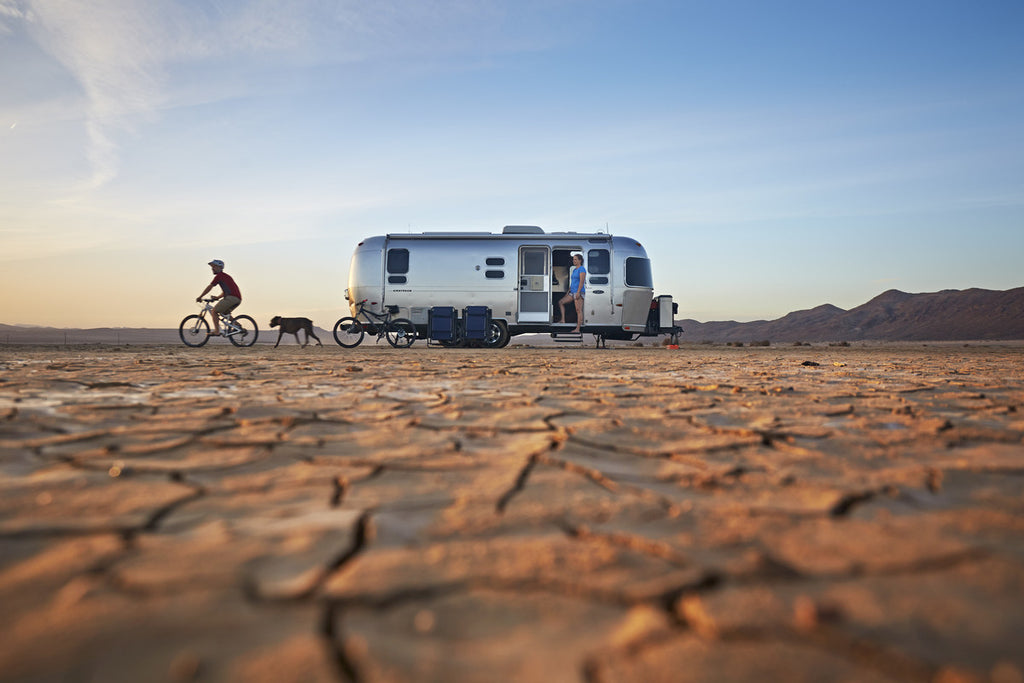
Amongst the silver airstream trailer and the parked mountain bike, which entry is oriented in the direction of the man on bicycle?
the parked mountain bike

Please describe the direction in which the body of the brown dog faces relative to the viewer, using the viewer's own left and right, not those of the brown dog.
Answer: facing to the left of the viewer

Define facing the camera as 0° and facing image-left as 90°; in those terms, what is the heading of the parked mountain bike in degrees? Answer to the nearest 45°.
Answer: approximately 90°

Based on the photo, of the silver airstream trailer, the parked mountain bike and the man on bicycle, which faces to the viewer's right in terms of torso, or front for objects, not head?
the silver airstream trailer

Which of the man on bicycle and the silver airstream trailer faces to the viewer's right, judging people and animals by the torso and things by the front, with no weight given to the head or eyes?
the silver airstream trailer

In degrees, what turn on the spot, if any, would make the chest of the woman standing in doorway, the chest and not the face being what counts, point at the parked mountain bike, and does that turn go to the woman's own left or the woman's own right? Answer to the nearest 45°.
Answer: approximately 45° to the woman's own right

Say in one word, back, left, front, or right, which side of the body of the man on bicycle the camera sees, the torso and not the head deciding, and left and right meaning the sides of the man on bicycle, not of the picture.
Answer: left

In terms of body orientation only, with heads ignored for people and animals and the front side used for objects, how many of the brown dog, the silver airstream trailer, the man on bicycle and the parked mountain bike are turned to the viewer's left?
3

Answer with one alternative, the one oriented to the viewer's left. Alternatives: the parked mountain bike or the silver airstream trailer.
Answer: the parked mountain bike

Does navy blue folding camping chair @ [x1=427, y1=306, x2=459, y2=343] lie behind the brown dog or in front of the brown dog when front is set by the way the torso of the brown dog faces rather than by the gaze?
behind

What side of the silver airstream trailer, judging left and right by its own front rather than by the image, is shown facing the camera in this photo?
right
